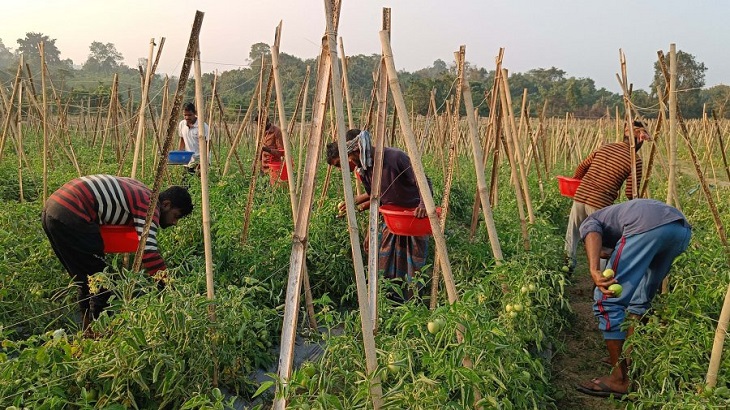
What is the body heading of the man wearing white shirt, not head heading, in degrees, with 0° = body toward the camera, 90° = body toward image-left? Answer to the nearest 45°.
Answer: approximately 45°

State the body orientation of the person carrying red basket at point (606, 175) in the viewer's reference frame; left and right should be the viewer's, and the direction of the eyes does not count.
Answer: facing away from the viewer and to the right of the viewer

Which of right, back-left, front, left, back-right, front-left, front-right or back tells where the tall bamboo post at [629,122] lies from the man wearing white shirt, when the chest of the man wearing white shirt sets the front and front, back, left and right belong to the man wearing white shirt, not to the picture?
left

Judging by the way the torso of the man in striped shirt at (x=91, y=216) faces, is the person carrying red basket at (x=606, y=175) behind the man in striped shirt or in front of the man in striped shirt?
in front

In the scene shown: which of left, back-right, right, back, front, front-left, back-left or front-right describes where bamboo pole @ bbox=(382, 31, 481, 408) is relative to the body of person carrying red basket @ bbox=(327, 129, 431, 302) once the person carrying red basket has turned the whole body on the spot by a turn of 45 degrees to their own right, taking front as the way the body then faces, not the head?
back-left

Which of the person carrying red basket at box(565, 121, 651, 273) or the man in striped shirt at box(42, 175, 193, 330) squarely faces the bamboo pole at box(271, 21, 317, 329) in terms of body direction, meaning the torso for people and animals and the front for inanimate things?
the man in striped shirt

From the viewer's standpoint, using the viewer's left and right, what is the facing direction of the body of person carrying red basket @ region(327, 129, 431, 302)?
facing to the left of the viewer

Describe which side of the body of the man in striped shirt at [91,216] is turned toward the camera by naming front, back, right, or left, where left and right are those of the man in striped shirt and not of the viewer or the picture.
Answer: right

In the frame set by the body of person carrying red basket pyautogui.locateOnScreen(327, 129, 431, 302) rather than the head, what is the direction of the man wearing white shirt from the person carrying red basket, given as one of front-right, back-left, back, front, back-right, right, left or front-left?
front-right

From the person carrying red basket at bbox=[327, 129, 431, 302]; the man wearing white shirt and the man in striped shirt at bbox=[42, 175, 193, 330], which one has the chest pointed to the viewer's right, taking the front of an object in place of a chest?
the man in striped shirt

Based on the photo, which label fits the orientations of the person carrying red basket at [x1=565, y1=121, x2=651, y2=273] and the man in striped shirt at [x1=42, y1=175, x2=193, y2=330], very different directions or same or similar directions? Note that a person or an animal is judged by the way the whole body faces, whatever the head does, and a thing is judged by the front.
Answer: same or similar directions

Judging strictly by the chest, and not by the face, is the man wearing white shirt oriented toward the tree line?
no

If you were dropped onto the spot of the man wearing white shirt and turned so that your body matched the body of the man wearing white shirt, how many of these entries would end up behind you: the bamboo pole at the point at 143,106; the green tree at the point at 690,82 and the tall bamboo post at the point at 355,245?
1
